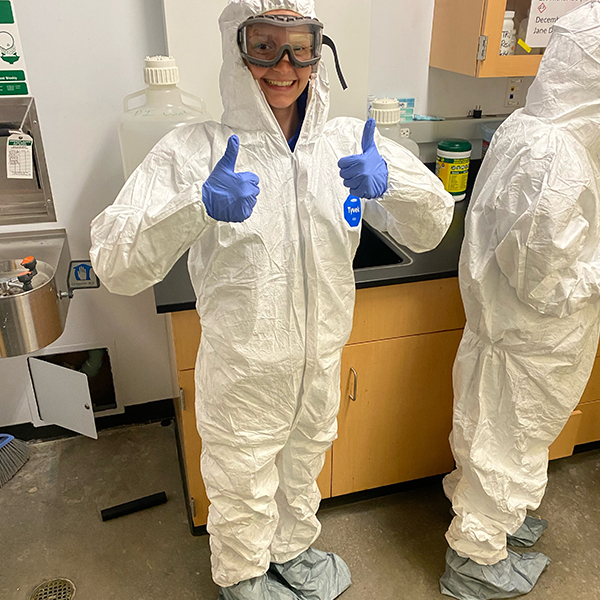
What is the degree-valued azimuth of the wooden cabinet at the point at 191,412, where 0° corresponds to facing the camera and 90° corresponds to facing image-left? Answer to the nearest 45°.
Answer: approximately 0°

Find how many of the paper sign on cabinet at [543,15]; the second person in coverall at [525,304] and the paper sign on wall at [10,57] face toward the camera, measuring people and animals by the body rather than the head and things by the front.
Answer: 2
